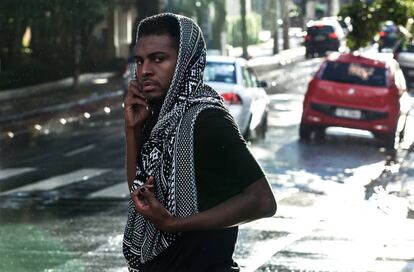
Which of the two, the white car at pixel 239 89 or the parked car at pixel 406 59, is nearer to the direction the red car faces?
the parked car

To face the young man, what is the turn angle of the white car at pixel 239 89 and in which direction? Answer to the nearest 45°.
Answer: approximately 135° to its right

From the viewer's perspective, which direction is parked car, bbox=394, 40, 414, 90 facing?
away from the camera

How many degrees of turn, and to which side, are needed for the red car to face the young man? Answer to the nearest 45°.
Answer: approximately 180°

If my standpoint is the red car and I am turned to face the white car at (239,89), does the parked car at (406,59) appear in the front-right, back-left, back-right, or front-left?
back-right

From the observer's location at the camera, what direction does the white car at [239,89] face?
facing away from the viewer and to the right of the viewer

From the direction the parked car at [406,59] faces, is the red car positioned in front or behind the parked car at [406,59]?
behind

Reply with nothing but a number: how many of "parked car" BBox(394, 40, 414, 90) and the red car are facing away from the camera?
2

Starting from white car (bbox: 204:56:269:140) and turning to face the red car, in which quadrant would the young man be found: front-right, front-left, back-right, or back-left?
front-right

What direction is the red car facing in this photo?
away from the camera

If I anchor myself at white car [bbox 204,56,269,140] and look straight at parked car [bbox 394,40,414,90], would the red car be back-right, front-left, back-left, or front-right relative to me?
front-right

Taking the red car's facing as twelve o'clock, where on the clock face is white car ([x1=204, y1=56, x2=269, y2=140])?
The white car is roughly at 8 o'clock from the red car.

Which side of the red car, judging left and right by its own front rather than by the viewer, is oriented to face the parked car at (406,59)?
front
